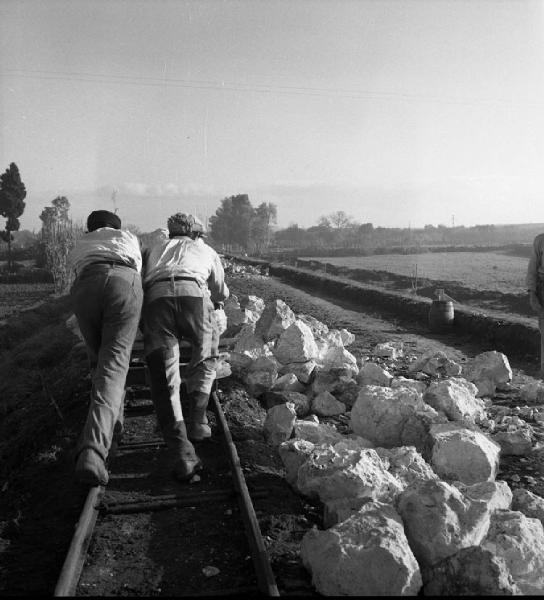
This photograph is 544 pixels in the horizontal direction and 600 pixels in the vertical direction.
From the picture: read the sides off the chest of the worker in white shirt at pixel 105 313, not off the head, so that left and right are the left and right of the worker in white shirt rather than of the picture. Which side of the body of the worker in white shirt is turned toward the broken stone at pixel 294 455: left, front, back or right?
right

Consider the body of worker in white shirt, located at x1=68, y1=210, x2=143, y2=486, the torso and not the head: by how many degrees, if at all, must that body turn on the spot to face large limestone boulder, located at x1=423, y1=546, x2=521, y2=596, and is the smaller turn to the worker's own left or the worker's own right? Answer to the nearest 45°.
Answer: approximately 135° to the worker's own right

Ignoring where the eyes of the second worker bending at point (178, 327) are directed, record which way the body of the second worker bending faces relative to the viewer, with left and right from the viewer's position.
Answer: facing away from the viewer

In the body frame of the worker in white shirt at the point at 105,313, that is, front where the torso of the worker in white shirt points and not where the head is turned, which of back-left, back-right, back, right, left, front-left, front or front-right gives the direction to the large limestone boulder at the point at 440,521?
back-right

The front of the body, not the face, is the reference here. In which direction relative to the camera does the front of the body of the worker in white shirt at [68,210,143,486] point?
away from the camera

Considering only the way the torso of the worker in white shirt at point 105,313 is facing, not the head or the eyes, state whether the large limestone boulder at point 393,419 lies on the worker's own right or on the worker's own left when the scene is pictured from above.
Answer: on the worker's own right

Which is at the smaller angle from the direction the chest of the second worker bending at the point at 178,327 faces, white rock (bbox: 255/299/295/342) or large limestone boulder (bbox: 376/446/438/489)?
the white rock

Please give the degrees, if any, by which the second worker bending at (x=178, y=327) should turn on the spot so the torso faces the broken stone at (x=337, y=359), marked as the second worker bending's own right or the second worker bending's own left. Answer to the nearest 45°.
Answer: approximately 45° to the second worker bending's own right

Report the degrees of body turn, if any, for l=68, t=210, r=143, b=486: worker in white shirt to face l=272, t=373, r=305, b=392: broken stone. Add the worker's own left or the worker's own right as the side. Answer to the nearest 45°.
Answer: approximately 45° to the worker's own right

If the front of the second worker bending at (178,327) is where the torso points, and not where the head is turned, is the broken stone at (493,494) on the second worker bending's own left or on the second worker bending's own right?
on the second worker bending's own right

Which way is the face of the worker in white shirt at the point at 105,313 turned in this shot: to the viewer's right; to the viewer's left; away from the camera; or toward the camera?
away from the camera

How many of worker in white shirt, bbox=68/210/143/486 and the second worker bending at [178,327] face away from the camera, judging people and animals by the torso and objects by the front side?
2

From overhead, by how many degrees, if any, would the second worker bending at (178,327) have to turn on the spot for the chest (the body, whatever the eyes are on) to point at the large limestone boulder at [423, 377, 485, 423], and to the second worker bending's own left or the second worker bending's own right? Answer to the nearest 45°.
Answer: approximately 90° to the second worker bending's own right

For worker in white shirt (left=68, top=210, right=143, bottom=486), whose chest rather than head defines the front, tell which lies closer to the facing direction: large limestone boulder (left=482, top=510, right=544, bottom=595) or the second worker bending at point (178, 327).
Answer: the second worker bending
